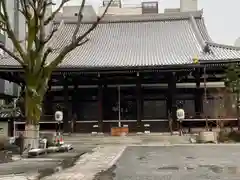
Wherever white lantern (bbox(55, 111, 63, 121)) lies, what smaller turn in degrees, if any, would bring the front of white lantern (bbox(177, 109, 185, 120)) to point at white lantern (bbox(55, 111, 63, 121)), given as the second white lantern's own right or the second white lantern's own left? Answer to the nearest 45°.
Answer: approximately 90° to the second white lantern's own right

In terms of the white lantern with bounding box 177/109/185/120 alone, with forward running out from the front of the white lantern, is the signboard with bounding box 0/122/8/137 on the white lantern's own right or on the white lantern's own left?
on the white lantern's own right

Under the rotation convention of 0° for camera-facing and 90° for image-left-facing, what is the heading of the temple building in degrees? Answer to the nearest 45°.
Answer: approximately 0°

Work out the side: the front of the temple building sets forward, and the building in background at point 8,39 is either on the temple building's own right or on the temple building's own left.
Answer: on the temple building's own right

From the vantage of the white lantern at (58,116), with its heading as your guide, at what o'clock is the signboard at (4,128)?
The signboard is roughly at 3 o'clock from the white lantern.

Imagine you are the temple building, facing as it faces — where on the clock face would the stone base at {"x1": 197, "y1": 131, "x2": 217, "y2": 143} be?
The stone base is roughly at 11 o'clock from the temple building.

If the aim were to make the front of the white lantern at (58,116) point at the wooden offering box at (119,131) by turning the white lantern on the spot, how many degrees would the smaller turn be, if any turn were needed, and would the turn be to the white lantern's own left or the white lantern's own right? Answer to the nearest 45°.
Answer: approximately 90° to the white lantern's own left

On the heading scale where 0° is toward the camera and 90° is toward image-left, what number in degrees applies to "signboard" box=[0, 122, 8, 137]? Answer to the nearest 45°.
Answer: approximately 0°
